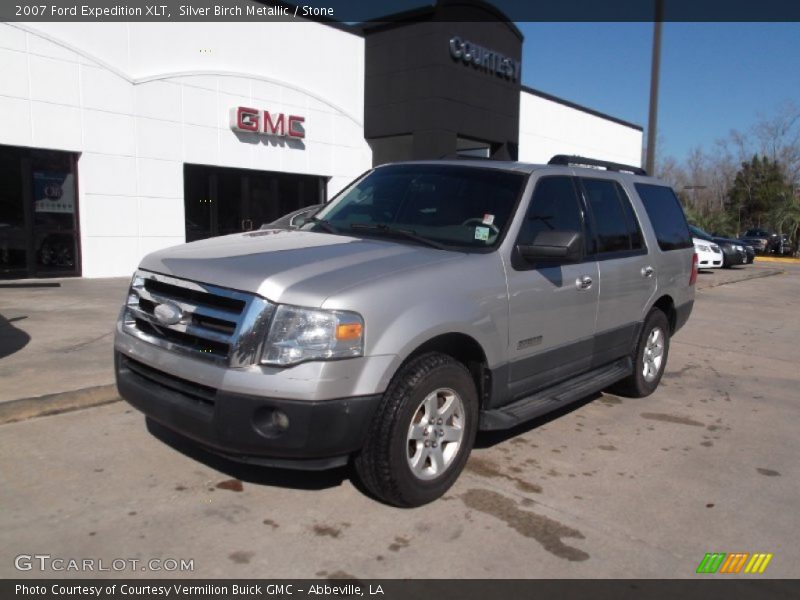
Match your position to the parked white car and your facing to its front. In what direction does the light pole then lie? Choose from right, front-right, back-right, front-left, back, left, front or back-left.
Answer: front-right

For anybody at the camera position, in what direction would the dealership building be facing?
facing the viewer and to the right of the viewer

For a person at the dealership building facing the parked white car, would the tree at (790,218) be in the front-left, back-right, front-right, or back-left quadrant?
front-left

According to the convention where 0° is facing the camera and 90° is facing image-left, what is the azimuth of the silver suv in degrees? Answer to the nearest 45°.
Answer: approximately 45°

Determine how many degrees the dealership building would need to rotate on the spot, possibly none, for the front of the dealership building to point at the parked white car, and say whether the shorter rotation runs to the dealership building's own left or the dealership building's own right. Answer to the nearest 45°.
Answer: approximately 45° to the dealership building's own left
